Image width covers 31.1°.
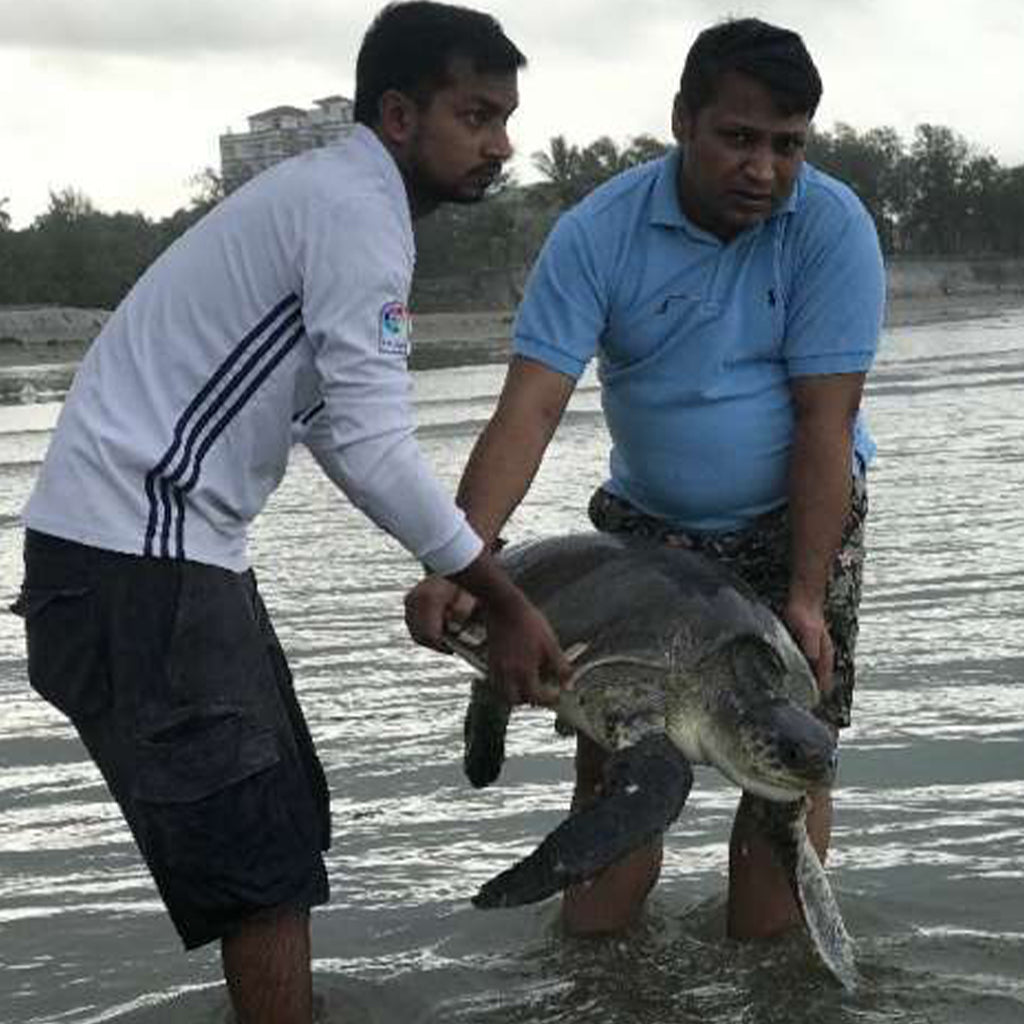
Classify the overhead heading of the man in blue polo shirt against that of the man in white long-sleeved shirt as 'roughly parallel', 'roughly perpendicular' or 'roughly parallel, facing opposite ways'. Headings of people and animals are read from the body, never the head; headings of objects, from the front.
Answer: roughly perpendicular

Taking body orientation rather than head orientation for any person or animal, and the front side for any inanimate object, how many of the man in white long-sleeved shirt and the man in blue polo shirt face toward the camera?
1

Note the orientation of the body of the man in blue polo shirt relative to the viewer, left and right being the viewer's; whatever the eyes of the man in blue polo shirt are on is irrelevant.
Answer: facing the viewer

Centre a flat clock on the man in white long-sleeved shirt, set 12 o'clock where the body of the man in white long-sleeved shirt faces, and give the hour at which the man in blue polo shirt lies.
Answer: The man in blue polo shirt is roughly at 11 o'clock from the man in white long-sleeved shirt.

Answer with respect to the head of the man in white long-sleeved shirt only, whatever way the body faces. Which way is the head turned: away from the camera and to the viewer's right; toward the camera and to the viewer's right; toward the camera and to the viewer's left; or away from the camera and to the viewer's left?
toward the camera and to the viewer's right

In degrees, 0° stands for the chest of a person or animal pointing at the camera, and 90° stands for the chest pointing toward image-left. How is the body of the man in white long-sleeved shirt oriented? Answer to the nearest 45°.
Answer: approximately 270°
